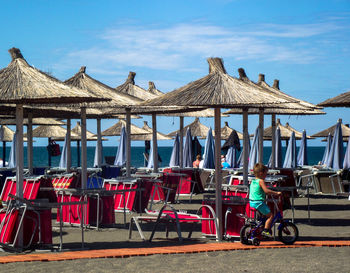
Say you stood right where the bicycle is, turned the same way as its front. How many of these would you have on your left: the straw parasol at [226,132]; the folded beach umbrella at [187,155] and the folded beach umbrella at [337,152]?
3

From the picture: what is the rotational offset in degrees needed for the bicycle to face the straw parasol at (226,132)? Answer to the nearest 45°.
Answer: approximately 90° to its left

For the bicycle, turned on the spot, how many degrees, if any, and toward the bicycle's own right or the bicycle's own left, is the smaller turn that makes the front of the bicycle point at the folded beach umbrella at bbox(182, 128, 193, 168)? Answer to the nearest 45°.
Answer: approximately 90° to the bicycle's own left

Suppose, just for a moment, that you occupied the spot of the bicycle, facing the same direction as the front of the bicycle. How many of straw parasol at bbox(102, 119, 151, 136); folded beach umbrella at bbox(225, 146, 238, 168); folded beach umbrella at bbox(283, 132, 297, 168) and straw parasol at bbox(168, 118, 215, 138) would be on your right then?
0

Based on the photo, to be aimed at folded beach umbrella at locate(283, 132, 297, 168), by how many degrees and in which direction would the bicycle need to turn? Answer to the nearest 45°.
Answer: approximately 90° to its left

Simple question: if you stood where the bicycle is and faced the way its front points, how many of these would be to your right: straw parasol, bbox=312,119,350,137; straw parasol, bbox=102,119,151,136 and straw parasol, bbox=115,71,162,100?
0

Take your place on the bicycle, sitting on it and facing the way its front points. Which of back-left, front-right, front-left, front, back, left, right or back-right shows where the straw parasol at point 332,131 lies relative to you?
left

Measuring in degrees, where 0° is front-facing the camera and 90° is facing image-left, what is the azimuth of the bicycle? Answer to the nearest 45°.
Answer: approximately 270°

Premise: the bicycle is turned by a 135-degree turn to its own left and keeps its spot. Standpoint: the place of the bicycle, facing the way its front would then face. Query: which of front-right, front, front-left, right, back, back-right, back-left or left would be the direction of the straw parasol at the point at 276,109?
front-right

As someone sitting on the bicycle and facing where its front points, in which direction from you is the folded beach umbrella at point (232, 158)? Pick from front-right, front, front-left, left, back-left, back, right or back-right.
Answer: left

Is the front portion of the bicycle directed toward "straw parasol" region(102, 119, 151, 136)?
no

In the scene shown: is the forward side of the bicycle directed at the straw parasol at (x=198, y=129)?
no

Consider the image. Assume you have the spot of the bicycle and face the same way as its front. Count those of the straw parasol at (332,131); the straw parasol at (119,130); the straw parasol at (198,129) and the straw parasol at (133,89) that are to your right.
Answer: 0
